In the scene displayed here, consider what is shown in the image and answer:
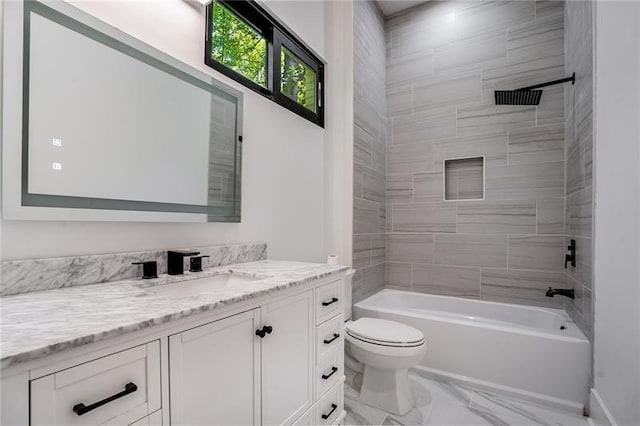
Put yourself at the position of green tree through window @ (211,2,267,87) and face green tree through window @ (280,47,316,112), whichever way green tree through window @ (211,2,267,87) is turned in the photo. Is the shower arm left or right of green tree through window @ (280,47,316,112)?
right

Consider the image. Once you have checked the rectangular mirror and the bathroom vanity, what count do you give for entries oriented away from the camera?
0

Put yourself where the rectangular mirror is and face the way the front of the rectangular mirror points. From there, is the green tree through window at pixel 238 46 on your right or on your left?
on your left

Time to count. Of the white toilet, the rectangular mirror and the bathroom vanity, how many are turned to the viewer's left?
0

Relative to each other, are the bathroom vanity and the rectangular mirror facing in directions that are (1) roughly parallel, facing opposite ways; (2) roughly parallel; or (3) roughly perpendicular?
roughly parallel

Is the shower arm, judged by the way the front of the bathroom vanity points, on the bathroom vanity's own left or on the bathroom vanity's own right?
on the bathroom vanity's own left

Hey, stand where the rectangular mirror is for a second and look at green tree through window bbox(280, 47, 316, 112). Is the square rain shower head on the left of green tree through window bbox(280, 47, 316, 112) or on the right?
right

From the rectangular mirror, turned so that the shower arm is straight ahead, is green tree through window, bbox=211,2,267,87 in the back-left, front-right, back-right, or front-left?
front-left

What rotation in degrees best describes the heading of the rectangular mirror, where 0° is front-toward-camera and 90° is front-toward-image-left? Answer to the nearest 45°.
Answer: approximately 315°

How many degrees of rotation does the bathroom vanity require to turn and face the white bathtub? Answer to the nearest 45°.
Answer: approximately 45° to its left

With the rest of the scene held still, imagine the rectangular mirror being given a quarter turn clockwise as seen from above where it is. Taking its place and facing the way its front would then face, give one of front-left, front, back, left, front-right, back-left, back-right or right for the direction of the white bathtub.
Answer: back-left

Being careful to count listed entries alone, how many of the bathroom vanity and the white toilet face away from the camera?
0

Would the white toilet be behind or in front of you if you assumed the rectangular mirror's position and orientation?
in front

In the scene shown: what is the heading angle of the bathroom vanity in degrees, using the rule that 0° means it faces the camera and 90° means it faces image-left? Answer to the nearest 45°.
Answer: approximately 315°

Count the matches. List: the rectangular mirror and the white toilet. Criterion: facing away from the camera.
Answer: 0
